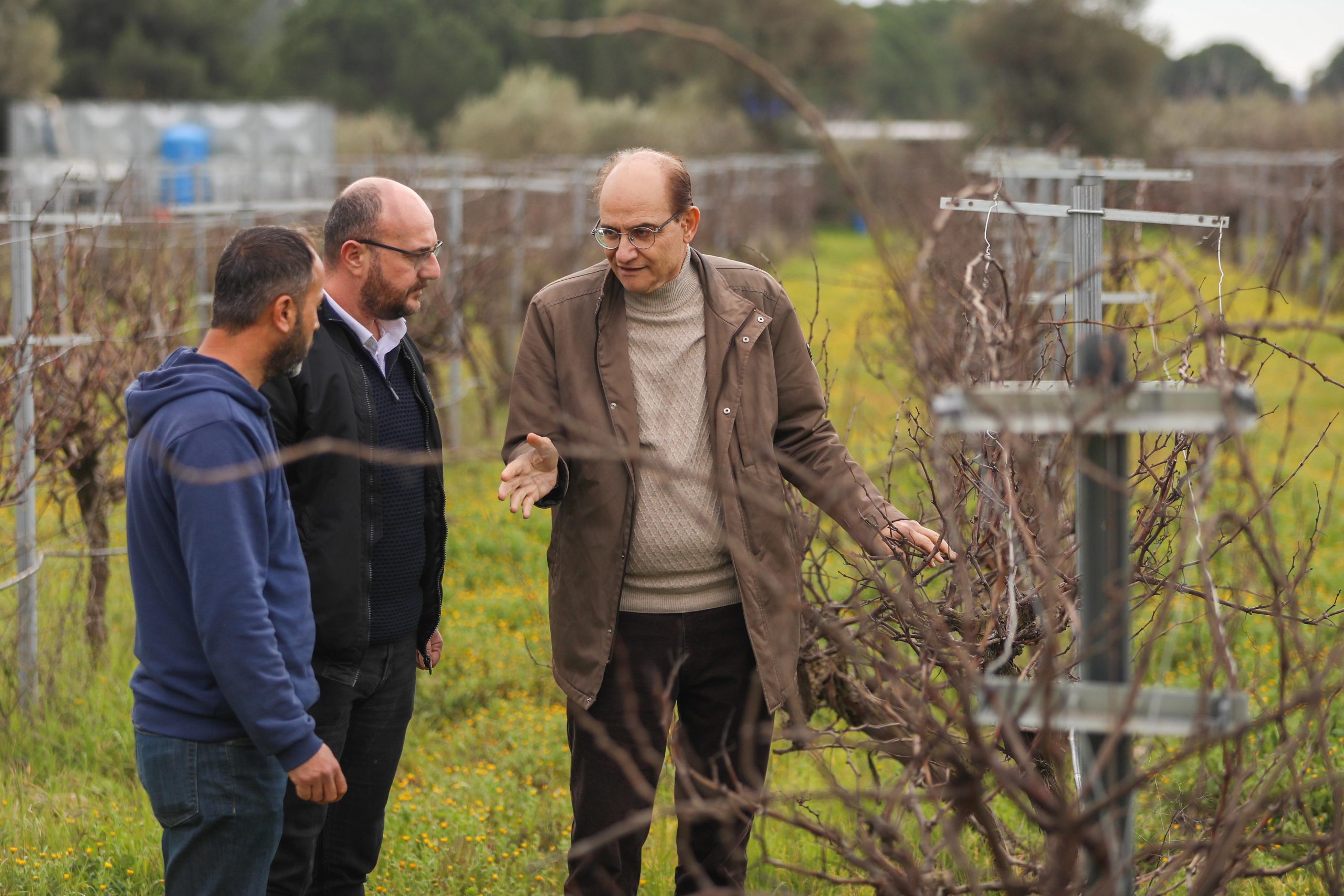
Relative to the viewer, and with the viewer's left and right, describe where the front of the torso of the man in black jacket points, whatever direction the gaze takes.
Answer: facing the viewer and to the right of the viewer

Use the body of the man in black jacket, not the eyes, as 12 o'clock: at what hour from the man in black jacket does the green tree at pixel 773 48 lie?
The green tree is roughly at 8 o'clock from the man in black jacket.

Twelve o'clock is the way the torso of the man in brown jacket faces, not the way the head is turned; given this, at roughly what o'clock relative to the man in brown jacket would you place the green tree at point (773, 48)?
The green tree is roughly at 6 o'clock from the man in brown jacket.

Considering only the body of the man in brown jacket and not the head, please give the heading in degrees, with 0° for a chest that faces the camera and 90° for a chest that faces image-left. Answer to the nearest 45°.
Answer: approximately 0°

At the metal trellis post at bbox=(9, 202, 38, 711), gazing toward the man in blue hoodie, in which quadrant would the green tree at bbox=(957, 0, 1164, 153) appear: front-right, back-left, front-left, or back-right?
back-left

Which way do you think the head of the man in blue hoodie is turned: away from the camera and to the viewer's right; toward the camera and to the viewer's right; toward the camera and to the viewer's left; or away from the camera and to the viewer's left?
away from the camera and to the viewer's right

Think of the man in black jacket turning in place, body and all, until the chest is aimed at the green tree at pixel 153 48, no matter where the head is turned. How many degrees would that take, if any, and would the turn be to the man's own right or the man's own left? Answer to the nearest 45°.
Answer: approximately 135° to the man's own left

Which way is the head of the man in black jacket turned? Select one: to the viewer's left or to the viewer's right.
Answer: to the viewer's right

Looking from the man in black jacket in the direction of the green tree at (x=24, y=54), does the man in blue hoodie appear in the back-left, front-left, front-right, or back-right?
back-left

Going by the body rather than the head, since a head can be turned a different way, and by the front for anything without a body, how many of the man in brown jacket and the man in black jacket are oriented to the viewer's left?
0
